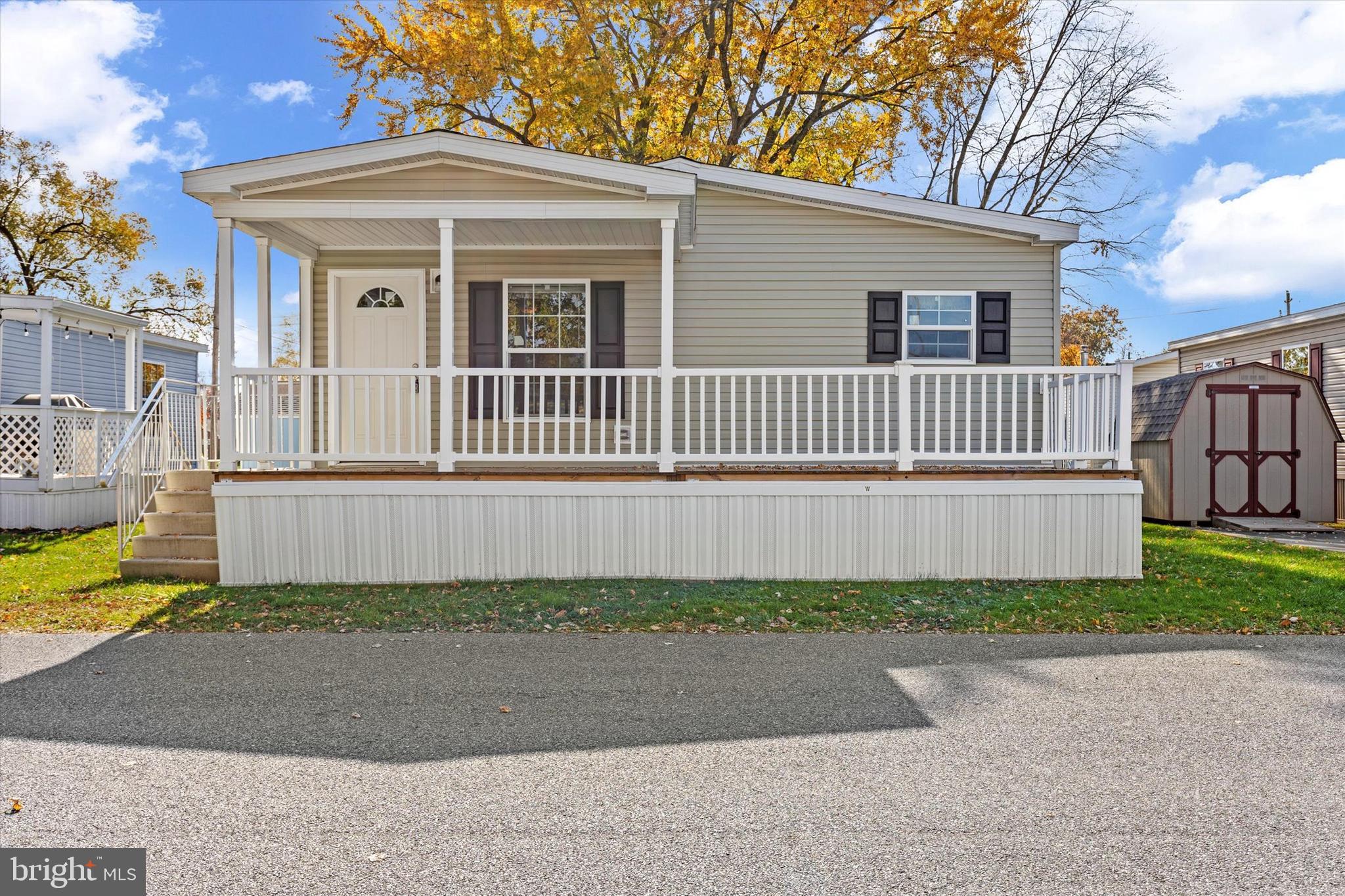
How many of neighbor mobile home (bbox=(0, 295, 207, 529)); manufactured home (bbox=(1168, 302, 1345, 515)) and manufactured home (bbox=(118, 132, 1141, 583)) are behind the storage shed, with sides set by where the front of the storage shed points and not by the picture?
1

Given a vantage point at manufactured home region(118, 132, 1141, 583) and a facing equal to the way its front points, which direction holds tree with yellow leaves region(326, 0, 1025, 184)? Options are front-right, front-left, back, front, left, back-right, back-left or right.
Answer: back

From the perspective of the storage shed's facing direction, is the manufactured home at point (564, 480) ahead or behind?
ahead

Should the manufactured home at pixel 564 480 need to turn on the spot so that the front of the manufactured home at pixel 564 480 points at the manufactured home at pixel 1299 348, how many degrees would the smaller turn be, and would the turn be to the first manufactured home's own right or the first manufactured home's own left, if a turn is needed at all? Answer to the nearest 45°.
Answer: approximately 135° to the first manufactured home's own left

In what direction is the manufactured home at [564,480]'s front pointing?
toward the camera

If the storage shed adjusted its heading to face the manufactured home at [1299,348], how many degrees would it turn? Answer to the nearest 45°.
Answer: approximately 180°

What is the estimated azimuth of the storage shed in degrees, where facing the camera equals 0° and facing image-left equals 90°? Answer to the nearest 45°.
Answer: approximately 0°

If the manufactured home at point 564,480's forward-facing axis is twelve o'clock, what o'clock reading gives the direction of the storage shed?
The storage shed is roughly at 8 o'clock from the manufactured home.

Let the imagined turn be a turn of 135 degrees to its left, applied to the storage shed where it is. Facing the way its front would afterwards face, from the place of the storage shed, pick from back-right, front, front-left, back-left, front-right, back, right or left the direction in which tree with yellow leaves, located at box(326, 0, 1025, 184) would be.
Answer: back-left

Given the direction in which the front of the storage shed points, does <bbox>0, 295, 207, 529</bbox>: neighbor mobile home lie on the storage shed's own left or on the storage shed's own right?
on the storage shed's own right

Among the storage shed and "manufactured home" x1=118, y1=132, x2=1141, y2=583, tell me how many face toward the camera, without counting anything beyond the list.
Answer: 2
